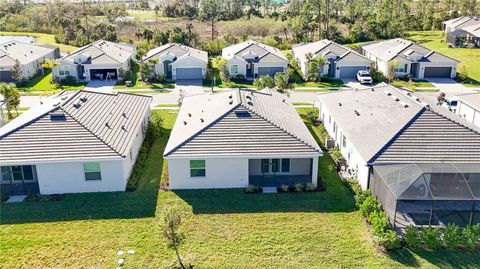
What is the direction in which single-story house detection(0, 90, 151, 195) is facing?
away from the camera

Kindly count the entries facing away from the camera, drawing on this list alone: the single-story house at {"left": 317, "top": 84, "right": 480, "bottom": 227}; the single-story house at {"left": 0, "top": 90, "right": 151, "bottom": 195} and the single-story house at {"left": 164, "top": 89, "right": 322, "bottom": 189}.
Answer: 3

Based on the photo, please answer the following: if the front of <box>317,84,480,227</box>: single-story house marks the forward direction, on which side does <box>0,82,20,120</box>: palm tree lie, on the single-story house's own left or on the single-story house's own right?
on the single-story house's own left

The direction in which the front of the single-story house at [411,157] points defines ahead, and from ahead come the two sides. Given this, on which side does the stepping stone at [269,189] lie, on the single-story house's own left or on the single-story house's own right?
on the single-story house's own left

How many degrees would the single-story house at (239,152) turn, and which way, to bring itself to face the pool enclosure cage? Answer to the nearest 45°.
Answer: approximately 135° to its right

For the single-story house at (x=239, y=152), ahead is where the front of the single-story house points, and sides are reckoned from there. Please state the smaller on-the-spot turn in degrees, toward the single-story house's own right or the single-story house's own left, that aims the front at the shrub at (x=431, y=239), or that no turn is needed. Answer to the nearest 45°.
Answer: approximately 135° to the single-story house's own right

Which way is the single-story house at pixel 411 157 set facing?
away from the camera

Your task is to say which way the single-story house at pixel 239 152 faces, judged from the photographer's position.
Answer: facing away from the viewer

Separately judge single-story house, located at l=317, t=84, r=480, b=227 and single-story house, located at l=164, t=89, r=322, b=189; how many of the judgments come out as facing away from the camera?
2

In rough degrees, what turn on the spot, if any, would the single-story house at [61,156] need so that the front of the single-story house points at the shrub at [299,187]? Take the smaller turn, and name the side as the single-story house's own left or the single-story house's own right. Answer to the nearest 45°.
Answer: approximately 135° to the single-story house's own right

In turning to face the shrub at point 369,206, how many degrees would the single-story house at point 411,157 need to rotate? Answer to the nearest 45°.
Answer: approximately 135° to its left

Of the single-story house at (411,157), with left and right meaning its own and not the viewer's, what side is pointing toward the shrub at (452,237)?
back

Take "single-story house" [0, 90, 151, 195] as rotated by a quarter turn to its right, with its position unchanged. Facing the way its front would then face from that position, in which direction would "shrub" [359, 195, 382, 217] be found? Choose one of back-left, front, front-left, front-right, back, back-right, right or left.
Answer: front-right

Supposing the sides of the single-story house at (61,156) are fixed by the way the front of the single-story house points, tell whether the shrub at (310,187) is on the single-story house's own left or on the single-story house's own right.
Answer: on the single-story house's own right
